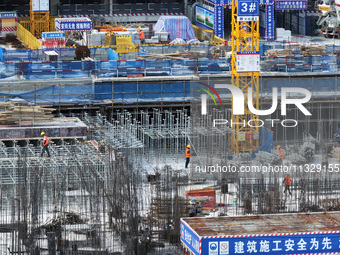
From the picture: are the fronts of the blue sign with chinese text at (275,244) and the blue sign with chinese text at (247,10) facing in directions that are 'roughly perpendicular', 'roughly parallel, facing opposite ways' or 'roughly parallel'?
roughly parallel

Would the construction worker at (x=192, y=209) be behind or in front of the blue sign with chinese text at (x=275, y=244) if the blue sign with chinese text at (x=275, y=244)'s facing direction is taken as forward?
behind

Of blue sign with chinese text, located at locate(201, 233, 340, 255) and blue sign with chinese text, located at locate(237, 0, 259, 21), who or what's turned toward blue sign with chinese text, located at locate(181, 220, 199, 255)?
blue sign with chinese text, located at locate(237, 0, 259, 21)

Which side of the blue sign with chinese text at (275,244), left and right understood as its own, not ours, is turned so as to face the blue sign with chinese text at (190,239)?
right

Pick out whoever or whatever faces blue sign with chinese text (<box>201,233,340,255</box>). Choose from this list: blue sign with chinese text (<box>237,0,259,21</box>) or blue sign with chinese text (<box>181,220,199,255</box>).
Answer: blue sign with chinese text (<box>237,0,259,21</box>)

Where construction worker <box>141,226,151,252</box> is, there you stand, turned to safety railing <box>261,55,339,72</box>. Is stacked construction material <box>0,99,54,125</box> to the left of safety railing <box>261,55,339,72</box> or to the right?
left

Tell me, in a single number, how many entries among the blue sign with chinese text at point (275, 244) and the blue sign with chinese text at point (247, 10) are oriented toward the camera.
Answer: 2

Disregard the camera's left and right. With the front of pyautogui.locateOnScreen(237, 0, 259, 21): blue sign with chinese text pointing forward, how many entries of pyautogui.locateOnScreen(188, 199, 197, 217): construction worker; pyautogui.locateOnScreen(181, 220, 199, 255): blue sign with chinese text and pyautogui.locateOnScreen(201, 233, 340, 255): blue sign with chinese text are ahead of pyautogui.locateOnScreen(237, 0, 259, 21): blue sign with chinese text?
3

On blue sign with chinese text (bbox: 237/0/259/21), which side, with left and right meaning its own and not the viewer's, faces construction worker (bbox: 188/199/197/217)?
front

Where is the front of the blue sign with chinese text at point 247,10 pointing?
toward the camera

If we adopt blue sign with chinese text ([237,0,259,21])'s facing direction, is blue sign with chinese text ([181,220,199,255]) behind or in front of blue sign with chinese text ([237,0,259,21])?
in front
